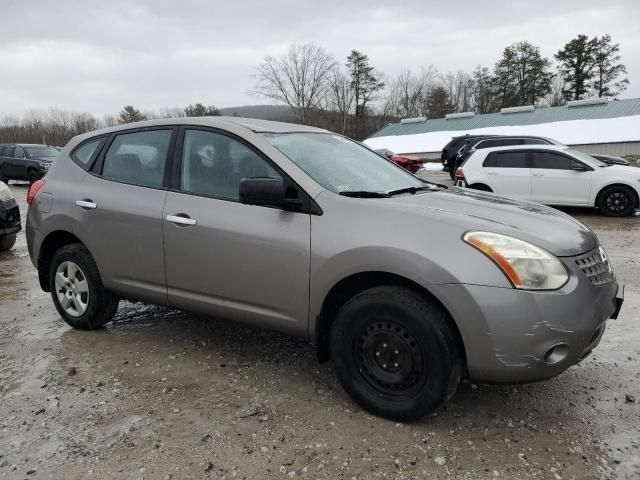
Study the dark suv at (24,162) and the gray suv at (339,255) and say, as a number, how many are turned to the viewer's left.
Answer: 0

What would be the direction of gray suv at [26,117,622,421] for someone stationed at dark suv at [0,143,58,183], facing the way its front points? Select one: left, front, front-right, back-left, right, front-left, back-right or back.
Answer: front-right

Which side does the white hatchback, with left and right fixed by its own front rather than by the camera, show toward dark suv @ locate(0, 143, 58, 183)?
back

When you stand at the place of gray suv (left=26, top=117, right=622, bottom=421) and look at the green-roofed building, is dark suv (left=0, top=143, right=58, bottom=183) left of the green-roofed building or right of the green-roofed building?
left

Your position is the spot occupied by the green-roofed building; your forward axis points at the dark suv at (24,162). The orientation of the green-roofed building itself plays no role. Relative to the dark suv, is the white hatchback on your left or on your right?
left

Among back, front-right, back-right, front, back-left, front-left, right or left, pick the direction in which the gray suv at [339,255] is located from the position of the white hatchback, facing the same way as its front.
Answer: right

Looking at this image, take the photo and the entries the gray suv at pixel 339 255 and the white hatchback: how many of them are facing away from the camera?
0

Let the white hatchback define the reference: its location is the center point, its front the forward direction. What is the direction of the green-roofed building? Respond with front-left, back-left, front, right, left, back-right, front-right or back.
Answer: left

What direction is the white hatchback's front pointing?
to the viewer's right

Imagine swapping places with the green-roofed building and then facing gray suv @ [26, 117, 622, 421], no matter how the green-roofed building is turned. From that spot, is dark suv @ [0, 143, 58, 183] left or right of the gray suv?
right

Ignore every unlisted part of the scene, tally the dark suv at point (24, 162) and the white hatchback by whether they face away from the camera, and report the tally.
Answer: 0
